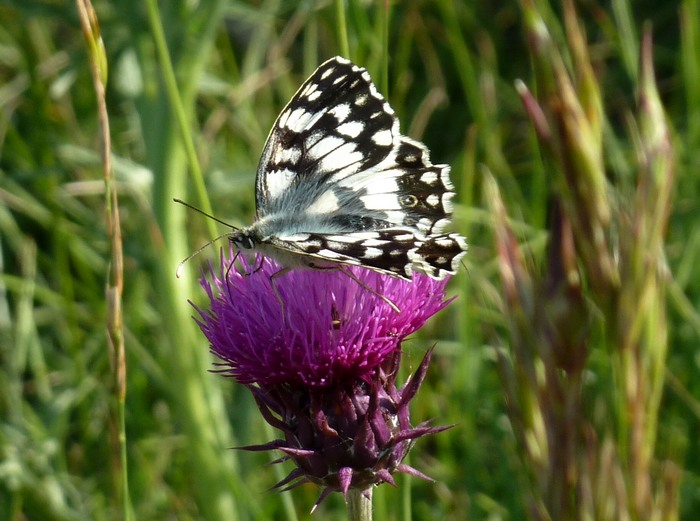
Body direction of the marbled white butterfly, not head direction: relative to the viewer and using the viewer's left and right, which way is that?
facing to the left of the viewer
